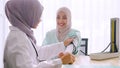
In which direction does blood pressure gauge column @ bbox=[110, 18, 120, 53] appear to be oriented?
to the viewer's left

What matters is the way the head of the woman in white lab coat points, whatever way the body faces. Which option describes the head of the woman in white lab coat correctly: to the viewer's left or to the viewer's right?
to the viewer's right
